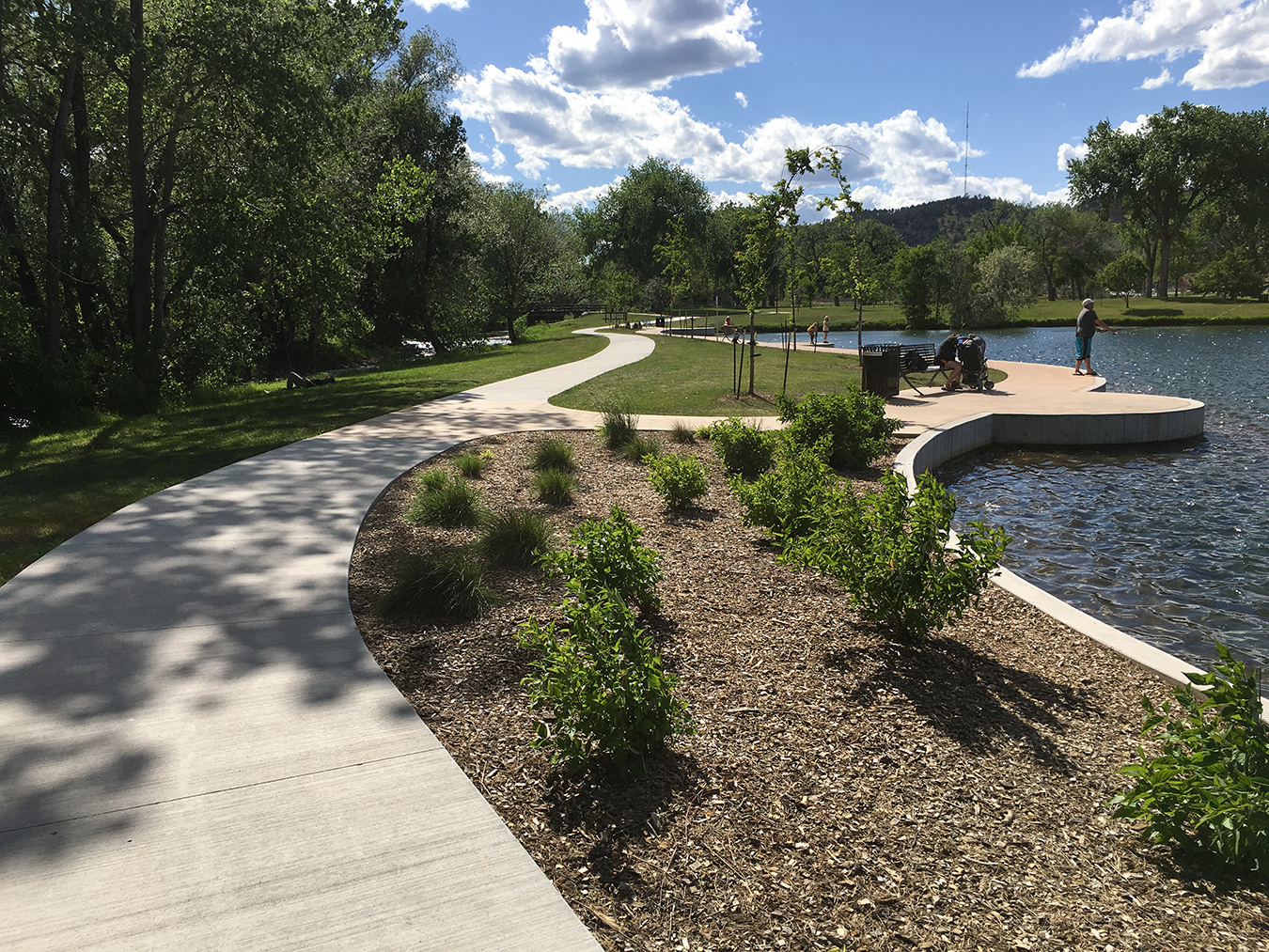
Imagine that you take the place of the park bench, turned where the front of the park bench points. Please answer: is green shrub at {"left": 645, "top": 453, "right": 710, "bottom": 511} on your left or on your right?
on your right

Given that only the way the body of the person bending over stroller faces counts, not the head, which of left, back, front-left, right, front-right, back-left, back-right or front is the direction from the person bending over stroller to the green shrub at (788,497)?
right

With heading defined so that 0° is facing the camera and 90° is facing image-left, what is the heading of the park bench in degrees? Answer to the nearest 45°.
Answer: approximately 315°

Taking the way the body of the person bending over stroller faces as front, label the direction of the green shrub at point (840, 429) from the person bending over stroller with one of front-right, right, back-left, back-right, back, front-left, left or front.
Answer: right

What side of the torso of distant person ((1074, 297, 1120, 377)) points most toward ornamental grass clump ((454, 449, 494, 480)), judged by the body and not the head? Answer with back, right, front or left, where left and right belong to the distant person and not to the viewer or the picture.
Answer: right

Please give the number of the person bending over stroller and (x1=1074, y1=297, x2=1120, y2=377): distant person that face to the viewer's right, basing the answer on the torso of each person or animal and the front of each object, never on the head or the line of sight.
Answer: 2

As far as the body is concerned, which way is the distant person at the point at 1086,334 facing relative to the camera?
to the viewer's right

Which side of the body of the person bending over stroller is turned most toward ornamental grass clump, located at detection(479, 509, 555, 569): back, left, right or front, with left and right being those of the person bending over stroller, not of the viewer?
right

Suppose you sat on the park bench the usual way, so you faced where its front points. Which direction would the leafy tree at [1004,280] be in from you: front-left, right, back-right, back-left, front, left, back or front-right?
back-left

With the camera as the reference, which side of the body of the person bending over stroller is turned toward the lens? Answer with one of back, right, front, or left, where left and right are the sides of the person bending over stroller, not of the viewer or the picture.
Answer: right

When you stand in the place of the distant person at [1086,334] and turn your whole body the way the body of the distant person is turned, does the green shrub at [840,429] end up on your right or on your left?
on your right
